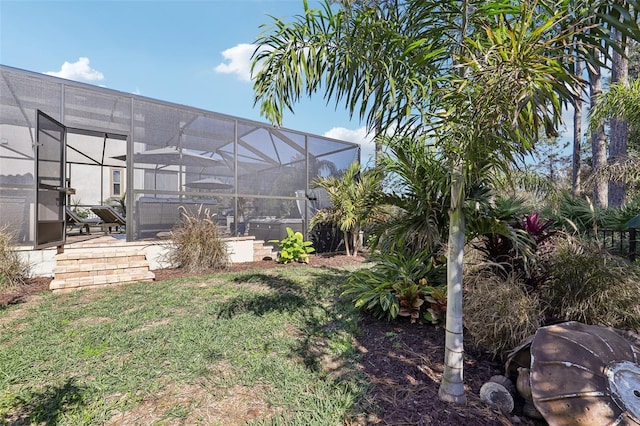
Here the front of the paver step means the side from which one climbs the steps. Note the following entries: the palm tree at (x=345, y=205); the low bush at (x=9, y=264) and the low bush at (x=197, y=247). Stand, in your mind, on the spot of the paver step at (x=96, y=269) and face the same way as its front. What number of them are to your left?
2

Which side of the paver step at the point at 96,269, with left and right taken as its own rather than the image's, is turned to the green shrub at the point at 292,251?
left

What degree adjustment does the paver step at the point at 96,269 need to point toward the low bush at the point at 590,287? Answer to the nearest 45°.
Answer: approximately 45° to its left

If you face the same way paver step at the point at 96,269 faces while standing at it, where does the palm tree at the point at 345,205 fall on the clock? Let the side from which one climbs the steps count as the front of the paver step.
The palm tree is roughly at 9 o'clock from the paver step.

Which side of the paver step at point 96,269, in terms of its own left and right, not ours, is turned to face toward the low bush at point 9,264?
right

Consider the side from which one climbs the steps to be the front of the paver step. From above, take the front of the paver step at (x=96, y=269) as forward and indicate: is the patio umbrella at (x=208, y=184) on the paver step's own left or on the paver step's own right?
on the paver step's own left

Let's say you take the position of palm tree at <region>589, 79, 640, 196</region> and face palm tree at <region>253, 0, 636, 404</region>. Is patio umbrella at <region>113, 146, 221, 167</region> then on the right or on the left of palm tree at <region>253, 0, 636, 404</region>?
right

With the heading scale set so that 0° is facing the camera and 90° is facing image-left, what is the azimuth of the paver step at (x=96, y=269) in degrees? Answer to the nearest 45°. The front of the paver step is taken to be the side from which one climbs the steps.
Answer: approximately 0°

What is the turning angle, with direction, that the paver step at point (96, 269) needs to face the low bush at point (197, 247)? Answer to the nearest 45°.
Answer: approximately 90° to its left
